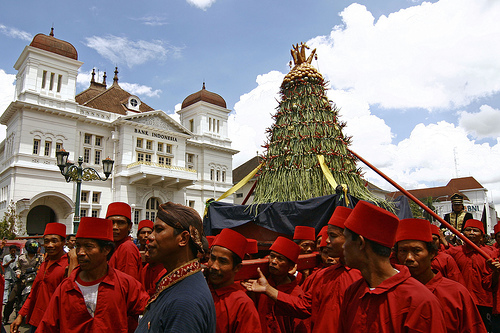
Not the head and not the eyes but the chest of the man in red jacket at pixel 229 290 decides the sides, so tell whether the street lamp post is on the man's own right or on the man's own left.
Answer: on the man's own right

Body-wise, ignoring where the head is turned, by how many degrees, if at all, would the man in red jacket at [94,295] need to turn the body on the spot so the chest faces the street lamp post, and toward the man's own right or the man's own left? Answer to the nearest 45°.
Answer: approximately 135° to the man's own right

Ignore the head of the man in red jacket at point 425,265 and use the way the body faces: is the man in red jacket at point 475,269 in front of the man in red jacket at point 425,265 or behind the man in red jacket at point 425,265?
behind

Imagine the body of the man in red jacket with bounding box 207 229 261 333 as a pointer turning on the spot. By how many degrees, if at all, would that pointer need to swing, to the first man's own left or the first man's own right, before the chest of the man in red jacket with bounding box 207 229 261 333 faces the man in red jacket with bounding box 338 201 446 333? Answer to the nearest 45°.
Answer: approximately 90° to the first man's own left

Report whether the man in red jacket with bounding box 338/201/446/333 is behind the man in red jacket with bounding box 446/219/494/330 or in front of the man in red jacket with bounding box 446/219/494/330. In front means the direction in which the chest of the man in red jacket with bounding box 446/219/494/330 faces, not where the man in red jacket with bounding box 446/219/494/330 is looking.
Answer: in front

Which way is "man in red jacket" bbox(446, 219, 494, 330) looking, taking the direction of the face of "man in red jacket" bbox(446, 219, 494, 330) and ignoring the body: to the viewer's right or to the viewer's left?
to the viewer's left

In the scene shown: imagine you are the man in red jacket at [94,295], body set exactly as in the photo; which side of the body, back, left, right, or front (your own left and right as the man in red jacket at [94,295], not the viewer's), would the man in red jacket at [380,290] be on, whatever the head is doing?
left

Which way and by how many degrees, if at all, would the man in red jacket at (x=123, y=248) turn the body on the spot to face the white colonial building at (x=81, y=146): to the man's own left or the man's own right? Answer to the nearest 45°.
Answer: approximately 135° to the man's own right

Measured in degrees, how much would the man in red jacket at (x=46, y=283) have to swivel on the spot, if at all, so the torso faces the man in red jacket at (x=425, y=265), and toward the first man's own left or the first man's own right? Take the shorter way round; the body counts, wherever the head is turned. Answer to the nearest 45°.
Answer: approximately 90° to the first man's own left

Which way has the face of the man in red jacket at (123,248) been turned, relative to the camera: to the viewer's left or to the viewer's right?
to the viewer's left

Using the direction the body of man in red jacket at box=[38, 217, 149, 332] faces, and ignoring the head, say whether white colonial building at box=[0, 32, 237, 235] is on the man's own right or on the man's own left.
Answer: on the man's own right

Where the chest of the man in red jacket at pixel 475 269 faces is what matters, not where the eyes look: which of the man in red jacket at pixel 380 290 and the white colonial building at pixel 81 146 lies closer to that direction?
the man in red jacket

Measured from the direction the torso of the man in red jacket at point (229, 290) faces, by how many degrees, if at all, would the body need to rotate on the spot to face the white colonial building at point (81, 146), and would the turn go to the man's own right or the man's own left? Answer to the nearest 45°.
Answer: approximately 90° to the man's own right

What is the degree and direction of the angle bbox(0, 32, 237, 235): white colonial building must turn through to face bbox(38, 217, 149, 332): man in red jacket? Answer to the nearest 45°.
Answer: approximately 45° to its right

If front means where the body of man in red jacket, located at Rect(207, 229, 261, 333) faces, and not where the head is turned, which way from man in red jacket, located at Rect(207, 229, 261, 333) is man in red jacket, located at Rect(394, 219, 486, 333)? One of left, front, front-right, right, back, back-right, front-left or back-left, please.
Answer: back-left
